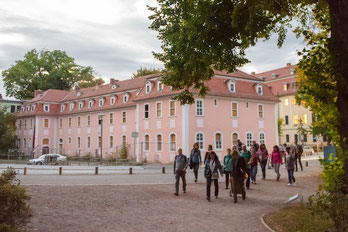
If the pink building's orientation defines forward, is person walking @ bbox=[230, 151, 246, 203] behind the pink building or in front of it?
in front

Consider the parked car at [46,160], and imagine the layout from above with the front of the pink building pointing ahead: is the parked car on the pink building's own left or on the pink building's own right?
on the pink building's own right

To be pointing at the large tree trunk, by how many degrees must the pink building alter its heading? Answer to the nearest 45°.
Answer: approximately 45° to its left

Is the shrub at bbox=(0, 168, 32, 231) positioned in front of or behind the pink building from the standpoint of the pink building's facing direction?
in front

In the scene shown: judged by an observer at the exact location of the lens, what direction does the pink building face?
facing the viewer and to the left of the viewer
